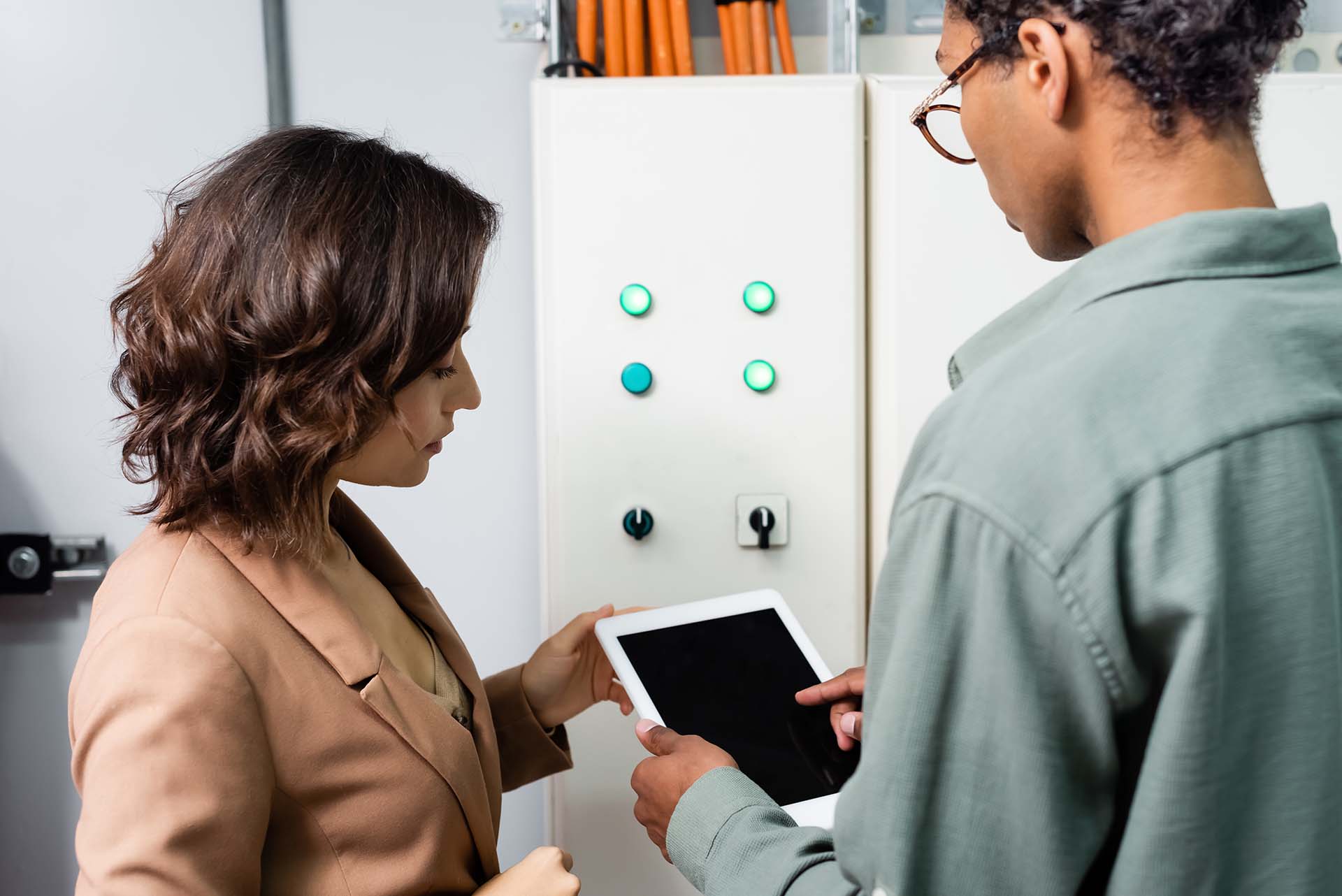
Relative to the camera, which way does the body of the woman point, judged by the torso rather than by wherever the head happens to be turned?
to the viewer's right

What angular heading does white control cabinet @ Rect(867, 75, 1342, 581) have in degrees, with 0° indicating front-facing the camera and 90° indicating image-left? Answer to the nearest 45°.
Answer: approximately 0°

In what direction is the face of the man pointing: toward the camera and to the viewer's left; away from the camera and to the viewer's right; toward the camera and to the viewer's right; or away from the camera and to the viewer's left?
away from the camera and to the viewer's left

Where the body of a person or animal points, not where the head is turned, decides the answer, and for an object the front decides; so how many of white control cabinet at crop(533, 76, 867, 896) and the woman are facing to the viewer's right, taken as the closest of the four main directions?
1

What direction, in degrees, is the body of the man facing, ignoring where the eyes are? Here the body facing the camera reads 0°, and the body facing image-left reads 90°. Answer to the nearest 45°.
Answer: approximately 135°

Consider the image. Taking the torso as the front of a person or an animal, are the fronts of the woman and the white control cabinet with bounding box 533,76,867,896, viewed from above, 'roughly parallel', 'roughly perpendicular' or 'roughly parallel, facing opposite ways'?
roughly perpendicular

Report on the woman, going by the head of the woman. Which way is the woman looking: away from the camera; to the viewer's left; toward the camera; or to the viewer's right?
to the viewer's right

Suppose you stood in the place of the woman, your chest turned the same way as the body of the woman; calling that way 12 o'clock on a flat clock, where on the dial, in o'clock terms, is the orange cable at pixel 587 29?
The orange cable is roughly at 10 o'clock from the woman.
